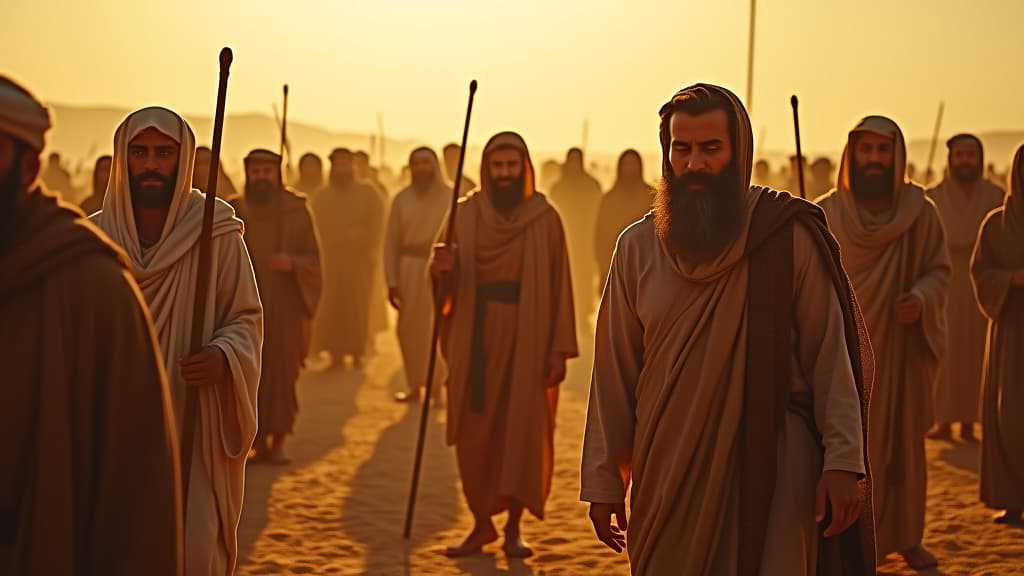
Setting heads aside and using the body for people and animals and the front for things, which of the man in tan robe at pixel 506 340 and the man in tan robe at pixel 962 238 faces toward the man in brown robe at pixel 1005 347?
the man in tan robe at pixel 962 238

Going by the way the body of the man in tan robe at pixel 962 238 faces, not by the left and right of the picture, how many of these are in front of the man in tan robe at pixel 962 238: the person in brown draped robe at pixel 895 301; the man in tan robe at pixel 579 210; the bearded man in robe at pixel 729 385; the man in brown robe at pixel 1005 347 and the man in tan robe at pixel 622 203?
3

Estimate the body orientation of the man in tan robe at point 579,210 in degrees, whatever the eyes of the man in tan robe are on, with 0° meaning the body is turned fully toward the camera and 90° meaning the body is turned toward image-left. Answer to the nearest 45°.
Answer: approximately 0°

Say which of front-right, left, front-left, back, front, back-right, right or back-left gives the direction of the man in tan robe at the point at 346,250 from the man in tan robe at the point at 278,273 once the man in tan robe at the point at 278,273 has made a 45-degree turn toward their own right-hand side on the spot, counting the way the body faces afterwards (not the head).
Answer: back-right

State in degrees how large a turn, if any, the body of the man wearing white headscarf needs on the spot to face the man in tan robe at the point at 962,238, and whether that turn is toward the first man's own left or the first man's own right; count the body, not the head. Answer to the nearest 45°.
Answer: approximately 135° to the first man's own left

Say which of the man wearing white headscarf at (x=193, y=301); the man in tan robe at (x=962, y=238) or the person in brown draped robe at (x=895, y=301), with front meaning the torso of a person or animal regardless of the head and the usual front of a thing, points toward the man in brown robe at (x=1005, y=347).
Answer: the man in tan robe at (x=962, y=238)

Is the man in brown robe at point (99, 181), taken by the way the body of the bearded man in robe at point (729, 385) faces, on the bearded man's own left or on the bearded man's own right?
on the bearded man's own right

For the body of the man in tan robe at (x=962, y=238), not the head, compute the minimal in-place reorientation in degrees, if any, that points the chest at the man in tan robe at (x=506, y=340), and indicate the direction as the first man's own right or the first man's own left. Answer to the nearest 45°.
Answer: approximately 45° to the first man's own right
